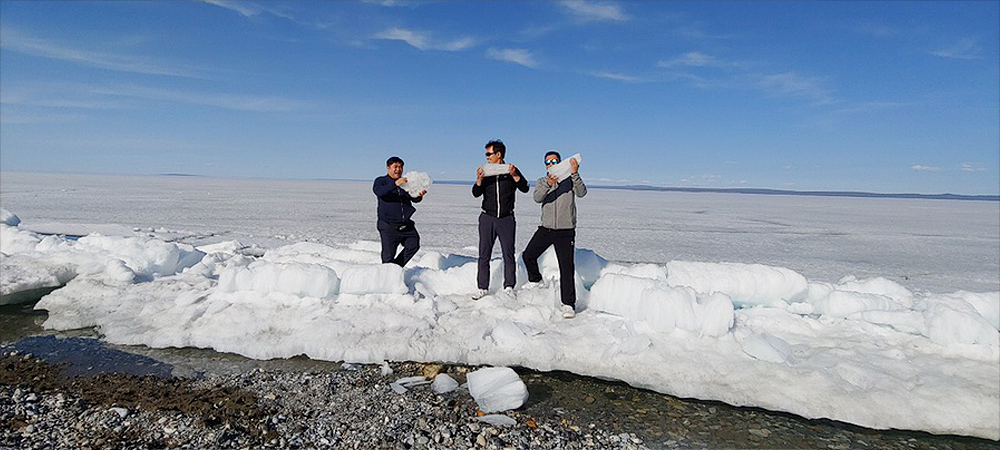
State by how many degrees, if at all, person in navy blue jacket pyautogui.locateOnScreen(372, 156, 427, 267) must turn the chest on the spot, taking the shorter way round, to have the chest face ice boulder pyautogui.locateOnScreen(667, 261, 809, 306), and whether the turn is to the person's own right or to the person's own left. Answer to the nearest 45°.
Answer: approximately 45° to the person's own left

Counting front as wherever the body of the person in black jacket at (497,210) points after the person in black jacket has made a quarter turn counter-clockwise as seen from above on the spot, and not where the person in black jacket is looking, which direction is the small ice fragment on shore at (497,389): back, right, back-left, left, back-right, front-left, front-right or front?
right

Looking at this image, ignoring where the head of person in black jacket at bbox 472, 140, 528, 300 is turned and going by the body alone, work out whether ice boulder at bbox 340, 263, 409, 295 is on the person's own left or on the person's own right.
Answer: on the person's own right

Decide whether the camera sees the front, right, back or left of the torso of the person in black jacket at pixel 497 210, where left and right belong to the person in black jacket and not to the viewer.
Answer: front

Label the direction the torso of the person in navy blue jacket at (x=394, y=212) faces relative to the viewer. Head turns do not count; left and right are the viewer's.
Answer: facing the viewer and to the right of the viewer

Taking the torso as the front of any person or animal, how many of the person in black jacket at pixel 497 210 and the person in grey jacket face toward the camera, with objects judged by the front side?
2

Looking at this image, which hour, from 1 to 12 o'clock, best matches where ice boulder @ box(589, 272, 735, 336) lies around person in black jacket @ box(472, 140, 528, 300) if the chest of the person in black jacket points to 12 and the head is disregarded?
The ice boulder is roughly at 10 o'clock from the person in black jacket.

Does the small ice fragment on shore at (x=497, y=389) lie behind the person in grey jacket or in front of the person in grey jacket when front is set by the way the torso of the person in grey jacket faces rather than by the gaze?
in front

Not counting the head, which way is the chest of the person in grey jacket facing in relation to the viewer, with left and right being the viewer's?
facing the viewer

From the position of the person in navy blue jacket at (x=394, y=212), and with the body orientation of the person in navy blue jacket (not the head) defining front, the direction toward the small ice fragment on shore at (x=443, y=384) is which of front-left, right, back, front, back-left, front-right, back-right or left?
front-right

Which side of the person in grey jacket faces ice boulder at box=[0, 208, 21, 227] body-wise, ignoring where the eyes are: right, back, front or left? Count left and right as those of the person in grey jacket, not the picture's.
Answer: right

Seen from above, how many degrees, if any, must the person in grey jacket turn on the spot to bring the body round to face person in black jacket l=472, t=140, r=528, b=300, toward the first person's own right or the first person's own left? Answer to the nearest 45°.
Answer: approximately 90° to the first person's own right
